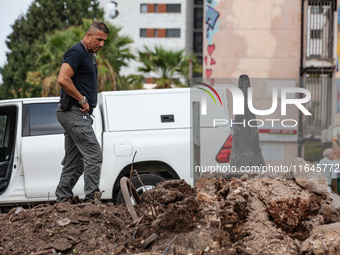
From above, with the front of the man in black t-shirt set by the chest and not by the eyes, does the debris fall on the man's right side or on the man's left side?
on the man's right side

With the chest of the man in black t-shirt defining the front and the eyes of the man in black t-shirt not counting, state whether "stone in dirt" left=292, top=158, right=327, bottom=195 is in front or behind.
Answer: in front

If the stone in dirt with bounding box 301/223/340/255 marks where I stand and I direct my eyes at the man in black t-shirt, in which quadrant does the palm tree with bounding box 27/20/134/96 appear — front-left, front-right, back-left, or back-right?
front-right

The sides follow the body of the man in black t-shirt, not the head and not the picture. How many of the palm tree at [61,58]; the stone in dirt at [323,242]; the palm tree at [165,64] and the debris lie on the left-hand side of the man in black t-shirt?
2

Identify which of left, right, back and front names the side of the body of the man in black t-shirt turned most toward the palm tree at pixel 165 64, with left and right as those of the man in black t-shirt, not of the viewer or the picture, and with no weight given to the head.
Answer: left

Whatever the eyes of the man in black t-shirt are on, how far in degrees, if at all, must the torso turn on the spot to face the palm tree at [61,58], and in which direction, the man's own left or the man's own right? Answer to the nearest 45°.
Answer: approximately 90° to the man's own left

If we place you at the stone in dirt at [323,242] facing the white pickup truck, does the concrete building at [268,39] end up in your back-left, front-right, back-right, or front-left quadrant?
front-right

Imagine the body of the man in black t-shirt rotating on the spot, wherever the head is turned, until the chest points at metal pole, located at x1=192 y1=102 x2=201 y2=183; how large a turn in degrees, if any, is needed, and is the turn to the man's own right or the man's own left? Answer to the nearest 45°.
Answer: approximately 45° to the man's own left

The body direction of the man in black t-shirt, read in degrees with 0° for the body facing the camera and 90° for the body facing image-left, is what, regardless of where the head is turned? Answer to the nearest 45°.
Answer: approximately 270°

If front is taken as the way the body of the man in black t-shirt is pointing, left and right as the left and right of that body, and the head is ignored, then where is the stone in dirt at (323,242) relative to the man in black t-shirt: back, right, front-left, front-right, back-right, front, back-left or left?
front-right

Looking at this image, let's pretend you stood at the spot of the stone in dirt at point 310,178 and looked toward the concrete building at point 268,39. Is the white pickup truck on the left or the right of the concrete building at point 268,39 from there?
left

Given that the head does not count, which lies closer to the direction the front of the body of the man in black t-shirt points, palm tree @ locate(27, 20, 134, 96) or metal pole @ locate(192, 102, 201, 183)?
the metal pole
